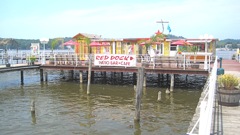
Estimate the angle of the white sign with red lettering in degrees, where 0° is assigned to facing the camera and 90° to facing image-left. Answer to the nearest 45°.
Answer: approximately 0°

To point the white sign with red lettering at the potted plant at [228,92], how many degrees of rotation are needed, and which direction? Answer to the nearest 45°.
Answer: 0° — it already faces it
